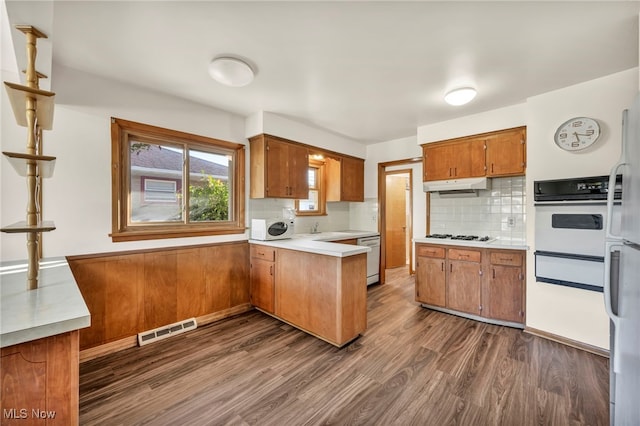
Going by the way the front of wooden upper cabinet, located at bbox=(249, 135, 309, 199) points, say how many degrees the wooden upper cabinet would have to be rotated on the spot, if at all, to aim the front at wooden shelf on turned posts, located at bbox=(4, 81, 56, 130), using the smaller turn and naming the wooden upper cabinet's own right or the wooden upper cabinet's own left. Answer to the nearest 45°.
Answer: approximately 90° to the wooden upper cabinet's own right

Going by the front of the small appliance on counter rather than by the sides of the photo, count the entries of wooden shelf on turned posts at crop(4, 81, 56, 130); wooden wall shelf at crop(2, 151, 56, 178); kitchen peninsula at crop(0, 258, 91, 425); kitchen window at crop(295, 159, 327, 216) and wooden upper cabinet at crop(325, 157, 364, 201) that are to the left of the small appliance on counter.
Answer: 2

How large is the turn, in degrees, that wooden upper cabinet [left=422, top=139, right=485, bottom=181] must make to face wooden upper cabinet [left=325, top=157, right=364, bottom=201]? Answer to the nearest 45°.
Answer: approximately 90° to its right

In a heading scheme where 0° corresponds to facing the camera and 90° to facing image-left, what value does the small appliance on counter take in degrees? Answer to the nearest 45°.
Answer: approximately 315°

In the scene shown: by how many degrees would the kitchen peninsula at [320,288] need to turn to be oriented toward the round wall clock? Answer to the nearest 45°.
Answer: approximately 135° to its left

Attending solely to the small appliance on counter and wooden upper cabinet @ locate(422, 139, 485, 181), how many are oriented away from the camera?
0

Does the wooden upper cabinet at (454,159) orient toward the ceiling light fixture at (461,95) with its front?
yes

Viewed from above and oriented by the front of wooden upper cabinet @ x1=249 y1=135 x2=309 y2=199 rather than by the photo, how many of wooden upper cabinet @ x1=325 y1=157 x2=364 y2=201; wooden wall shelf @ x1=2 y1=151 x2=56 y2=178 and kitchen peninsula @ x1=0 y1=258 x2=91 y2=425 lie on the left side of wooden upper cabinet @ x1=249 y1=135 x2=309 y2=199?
1

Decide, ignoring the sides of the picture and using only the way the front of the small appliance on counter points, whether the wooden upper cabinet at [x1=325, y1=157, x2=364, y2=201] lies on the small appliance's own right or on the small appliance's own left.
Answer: on the small appliance's own left

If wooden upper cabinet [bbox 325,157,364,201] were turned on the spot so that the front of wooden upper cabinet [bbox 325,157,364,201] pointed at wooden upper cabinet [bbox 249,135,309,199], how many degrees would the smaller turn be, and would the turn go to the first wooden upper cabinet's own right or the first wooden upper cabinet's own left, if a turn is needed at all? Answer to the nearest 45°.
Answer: approximately 90° to the first wooden upper cabinet's own right

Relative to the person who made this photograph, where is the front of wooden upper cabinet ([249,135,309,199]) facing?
facing the viewer and to the right of the viewer
